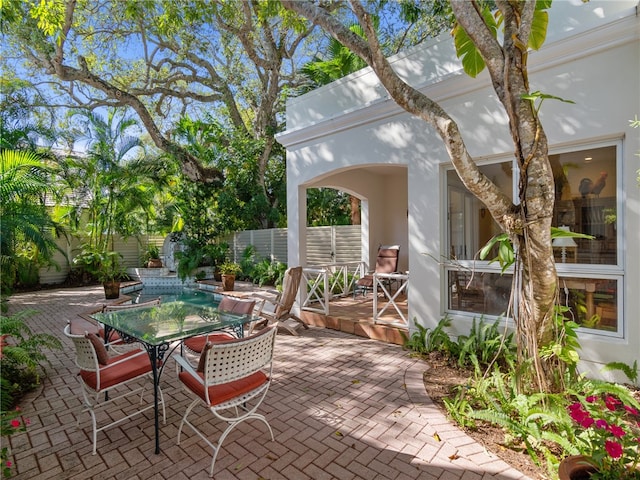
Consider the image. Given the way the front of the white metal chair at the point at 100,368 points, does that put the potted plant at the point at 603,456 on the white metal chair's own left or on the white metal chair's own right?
on the white metal chair's own right

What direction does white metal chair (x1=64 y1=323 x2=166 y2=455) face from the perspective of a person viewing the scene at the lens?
facing away from the viewer and to the right of the viewer

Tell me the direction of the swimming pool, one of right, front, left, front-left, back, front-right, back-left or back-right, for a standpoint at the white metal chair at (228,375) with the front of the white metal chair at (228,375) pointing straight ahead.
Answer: front-right

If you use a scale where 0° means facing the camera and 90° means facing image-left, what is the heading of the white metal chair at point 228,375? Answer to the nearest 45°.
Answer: approximately 135°

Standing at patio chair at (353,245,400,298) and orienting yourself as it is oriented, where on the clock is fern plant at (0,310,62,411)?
The fern plant is roughly at 12 o'clock from the patio chair.

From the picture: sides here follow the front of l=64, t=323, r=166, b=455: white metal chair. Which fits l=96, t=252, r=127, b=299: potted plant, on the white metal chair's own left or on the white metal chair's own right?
on the white metal chair's own left

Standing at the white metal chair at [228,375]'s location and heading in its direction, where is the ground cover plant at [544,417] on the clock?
The ground cover plant is roughly at 5 o'clock from the white metal chair.

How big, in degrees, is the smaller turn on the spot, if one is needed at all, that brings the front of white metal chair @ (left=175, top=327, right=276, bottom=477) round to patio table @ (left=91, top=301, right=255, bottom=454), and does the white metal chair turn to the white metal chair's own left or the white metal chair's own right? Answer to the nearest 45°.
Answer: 0° — it already faces it

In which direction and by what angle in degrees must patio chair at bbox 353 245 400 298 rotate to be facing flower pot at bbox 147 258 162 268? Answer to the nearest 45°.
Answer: approximately 90° to its right

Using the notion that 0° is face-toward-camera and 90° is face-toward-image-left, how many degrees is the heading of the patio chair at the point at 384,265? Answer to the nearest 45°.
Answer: approximately 45°

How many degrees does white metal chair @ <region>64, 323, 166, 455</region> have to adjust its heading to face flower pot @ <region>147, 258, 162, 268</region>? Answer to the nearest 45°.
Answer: approximately 45° to its left

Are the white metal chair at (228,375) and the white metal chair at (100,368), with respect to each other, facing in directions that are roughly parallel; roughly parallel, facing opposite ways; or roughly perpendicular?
roughly perpendicular

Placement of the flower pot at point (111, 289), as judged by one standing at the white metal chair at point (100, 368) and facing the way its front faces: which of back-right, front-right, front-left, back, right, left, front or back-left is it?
front-left
